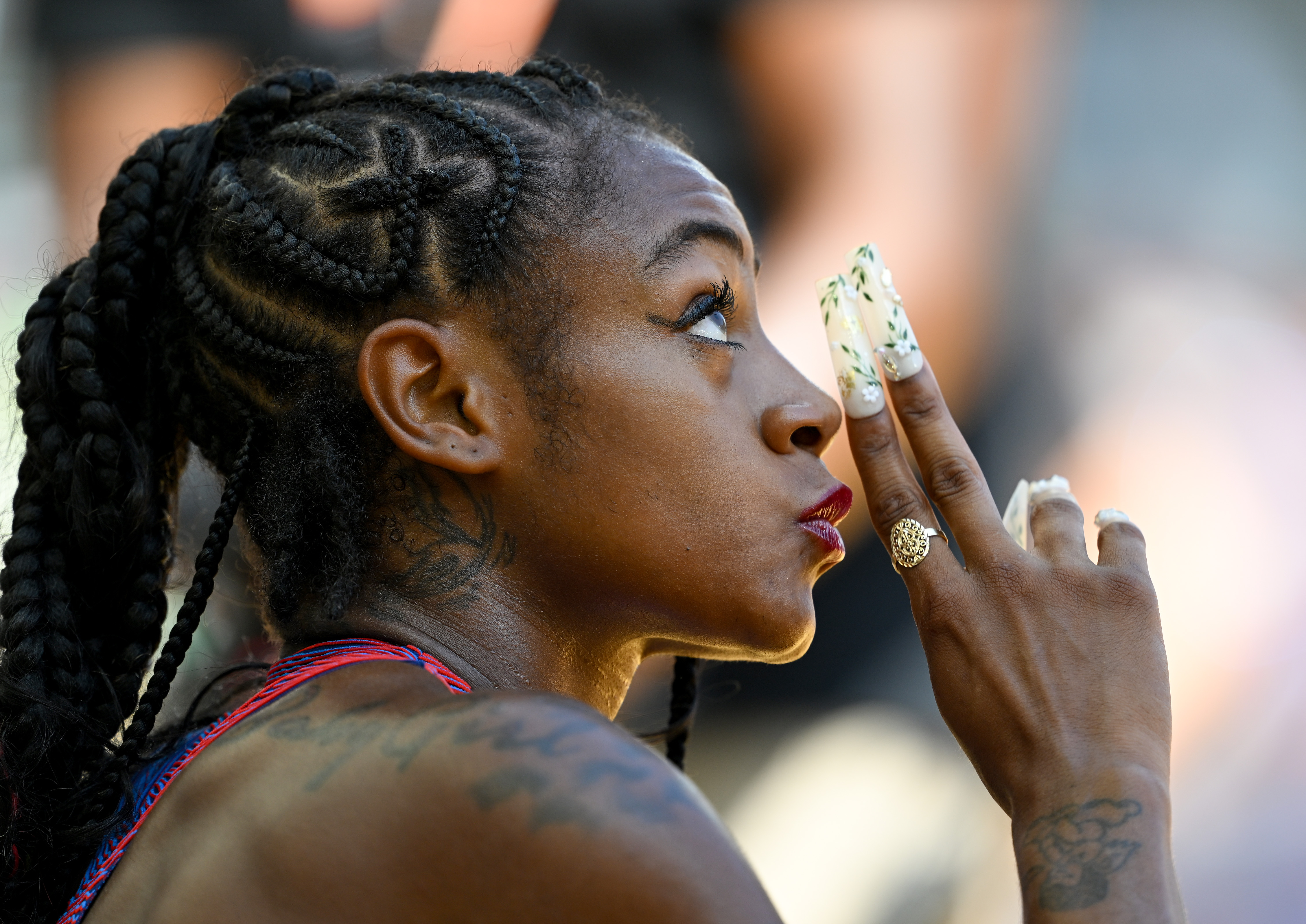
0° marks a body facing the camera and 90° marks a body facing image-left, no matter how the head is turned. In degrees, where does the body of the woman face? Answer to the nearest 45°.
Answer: approximately 270°

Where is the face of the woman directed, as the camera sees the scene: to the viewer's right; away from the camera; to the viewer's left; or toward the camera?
to the viewer's right
